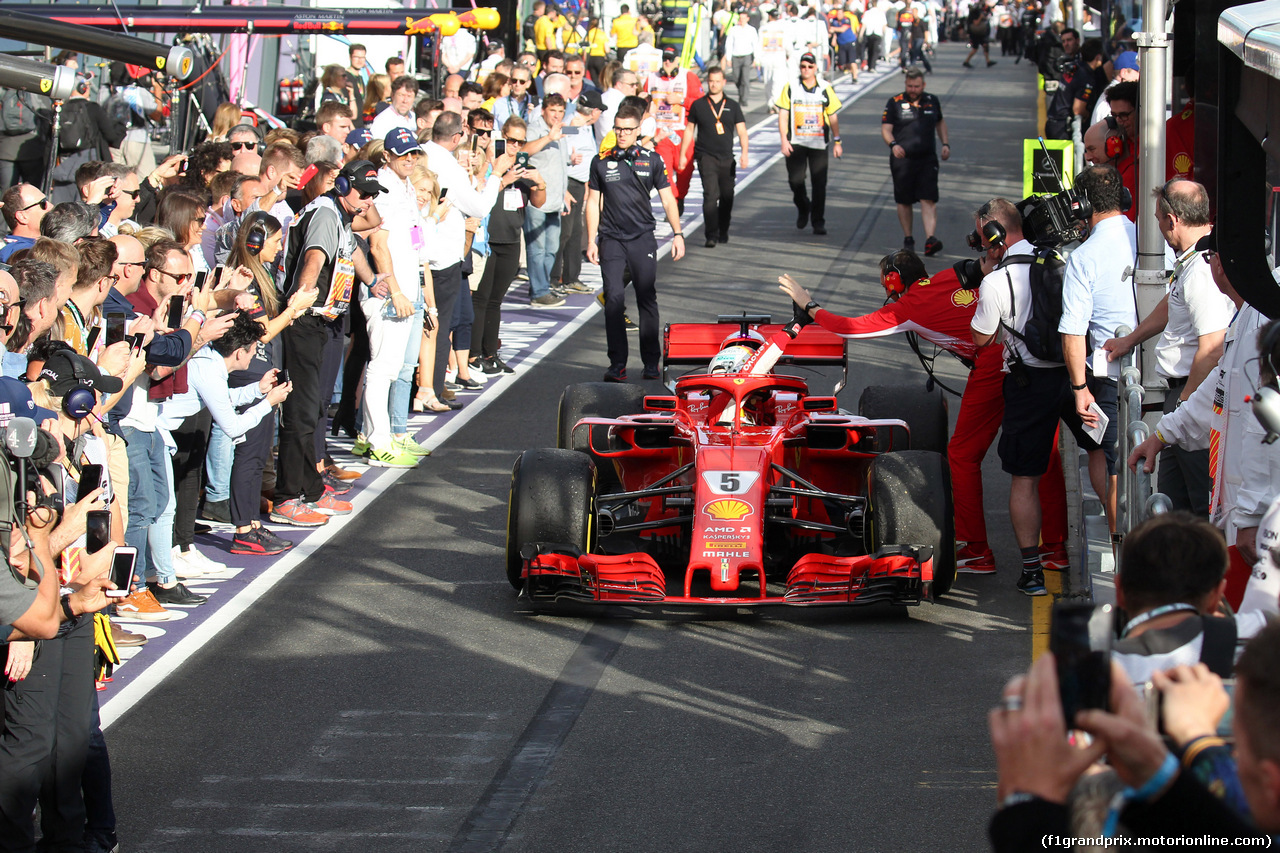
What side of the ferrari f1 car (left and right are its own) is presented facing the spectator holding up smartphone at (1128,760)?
front

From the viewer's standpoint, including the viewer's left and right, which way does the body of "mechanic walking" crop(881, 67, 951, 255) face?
facing the viewer

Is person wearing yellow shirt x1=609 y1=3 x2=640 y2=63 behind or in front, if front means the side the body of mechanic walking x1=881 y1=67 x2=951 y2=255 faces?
behind

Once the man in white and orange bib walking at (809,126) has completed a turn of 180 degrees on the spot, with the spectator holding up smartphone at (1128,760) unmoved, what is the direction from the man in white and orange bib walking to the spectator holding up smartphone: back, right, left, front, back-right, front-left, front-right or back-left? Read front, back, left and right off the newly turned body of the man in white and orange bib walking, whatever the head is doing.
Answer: back

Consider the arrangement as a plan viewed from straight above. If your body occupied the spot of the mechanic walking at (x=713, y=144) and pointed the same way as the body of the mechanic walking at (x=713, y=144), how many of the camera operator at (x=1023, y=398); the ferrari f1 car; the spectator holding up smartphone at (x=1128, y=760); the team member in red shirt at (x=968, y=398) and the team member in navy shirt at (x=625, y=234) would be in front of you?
5

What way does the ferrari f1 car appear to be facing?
toward the camera

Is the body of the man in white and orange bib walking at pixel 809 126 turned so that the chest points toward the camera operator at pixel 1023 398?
yes

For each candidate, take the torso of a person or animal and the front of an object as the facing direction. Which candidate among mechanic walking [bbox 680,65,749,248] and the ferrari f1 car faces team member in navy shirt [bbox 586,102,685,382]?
the mechanic walking

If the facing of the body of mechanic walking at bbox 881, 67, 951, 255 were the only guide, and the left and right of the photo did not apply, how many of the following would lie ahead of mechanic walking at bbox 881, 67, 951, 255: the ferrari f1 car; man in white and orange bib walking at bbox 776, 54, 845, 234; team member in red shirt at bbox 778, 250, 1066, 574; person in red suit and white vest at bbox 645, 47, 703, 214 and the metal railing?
3

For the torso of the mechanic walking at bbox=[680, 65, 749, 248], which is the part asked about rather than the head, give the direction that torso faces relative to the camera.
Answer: toward the camera

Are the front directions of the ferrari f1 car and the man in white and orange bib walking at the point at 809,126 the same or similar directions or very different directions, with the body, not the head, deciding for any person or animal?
same or similar directions

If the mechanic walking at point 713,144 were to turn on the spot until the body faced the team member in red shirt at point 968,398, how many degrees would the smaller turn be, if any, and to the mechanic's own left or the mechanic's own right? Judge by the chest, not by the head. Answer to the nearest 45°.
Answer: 0° — they already face them

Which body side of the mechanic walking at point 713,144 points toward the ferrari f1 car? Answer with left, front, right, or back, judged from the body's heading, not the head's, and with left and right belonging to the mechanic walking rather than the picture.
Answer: front

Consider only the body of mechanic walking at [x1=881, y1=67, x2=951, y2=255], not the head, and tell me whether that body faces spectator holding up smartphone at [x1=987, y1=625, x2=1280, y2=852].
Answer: yes

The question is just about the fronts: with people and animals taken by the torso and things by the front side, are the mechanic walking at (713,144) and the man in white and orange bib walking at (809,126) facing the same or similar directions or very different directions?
same or similar directions

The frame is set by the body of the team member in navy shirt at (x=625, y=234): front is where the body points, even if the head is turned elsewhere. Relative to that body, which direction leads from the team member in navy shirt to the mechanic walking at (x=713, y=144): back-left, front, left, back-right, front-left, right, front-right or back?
back

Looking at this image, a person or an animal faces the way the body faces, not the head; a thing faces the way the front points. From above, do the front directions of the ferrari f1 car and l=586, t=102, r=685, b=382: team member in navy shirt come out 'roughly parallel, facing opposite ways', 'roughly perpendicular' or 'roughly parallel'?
roughly parallel
